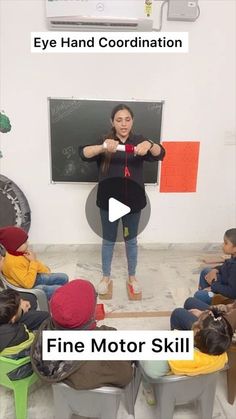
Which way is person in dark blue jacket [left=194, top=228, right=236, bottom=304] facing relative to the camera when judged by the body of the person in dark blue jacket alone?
to the viewer's left

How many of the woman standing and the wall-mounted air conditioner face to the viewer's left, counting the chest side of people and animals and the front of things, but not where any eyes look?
0

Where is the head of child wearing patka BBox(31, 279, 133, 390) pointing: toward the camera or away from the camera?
away from the camera

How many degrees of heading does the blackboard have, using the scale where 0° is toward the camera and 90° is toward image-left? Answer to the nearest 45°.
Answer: approximately 0°
